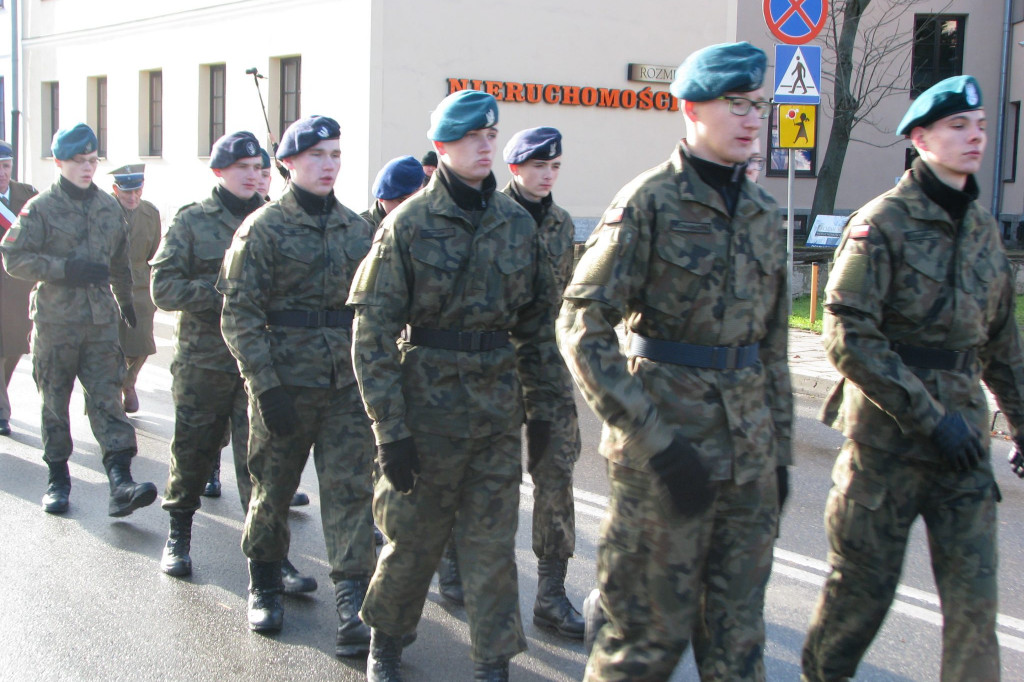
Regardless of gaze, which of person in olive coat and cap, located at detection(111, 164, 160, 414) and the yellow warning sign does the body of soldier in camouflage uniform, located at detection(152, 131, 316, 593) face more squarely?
the yellow warning sign

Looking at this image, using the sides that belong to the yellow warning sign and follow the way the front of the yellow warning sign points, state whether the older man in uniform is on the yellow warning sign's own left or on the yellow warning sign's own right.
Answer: on the yellow warning sign's own right

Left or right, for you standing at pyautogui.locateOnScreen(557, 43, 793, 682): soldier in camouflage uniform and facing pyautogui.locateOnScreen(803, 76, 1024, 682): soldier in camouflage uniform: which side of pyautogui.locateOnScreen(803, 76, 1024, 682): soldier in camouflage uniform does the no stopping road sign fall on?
left

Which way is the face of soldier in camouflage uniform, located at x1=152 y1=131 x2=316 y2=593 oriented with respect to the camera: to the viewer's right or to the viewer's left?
to the viewer's right

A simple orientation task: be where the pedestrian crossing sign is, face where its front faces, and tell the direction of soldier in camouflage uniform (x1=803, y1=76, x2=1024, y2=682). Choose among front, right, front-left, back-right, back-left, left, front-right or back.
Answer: front

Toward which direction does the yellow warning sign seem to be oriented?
toward the camera

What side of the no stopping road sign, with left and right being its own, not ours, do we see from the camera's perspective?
front

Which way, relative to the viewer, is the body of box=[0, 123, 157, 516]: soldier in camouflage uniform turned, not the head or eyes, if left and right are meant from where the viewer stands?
facing the viewer and to the right of the viewer

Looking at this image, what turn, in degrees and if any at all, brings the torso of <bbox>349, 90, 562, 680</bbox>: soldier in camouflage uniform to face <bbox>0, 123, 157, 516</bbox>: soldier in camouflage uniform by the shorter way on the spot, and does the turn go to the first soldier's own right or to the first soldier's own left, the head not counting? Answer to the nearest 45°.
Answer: approximately 180°

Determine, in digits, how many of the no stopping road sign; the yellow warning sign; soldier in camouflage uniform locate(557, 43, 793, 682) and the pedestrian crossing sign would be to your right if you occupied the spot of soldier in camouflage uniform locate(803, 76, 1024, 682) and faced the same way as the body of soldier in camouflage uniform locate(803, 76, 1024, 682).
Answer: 1

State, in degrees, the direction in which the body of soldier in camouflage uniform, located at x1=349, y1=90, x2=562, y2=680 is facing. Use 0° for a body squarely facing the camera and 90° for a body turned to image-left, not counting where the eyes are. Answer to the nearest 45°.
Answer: approximately 315°

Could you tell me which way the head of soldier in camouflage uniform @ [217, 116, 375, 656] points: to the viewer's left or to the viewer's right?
to the viewer's right

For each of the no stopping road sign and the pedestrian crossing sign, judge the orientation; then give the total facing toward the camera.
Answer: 2

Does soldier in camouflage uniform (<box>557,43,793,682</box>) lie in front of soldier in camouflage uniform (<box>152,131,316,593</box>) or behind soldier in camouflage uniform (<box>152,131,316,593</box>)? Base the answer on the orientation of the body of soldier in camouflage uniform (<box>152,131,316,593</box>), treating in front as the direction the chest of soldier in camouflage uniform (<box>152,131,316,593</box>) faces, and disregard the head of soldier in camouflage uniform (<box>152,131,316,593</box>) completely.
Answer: in front

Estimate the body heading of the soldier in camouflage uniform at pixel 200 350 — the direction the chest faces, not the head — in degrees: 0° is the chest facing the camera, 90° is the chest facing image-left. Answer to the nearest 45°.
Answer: approximately 315°

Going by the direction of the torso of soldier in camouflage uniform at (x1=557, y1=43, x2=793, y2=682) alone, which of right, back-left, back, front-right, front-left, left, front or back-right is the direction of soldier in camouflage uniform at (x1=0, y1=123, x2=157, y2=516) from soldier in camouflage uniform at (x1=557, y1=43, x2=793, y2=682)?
back

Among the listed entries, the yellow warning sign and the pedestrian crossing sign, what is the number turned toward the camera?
2
